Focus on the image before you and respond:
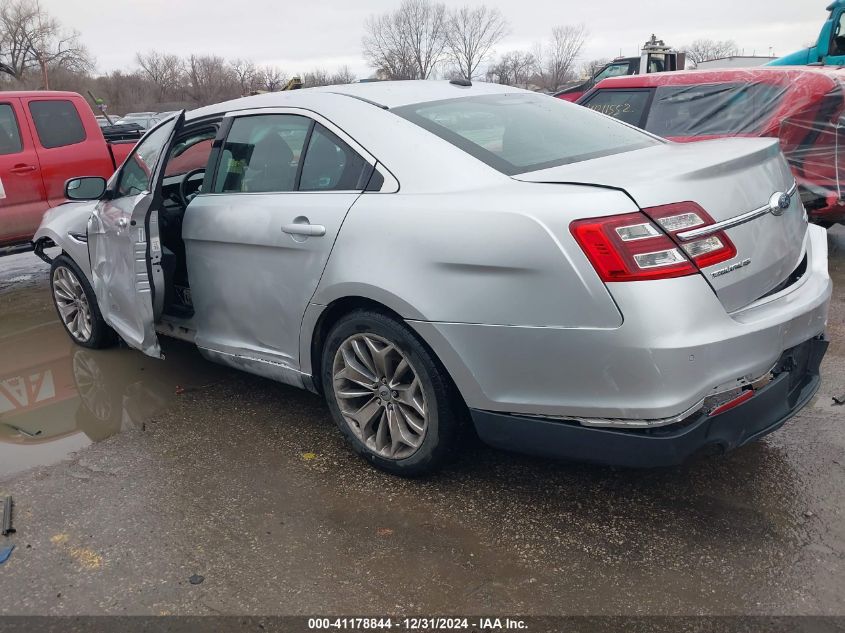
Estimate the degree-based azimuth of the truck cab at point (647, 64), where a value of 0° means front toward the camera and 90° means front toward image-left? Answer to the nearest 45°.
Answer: approximately 90°

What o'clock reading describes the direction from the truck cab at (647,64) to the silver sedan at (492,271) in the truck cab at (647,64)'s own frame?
The silver sedan is roughly at 9 o'clock from the truck cab.

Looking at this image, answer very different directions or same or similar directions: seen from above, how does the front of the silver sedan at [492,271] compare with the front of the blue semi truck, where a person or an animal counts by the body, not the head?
same or similar directions

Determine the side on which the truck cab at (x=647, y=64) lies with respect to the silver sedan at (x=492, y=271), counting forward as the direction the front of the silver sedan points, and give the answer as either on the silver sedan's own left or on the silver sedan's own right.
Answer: on the silver sedan's own right

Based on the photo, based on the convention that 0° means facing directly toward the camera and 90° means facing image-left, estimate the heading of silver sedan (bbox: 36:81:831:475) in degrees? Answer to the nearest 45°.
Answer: approximately 135°

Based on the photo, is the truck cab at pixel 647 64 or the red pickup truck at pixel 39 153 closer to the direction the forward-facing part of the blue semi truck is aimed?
the truck cab

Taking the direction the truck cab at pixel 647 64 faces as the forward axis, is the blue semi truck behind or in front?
behind

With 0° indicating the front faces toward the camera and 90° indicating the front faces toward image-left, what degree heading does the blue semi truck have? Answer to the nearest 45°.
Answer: approximately 90°

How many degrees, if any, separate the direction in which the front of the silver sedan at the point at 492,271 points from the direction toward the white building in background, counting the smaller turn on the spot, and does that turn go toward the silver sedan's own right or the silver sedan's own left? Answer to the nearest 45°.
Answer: approximately 90° to the silver sedan's own right

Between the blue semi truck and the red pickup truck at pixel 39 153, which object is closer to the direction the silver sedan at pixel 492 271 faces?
the red pickup truck

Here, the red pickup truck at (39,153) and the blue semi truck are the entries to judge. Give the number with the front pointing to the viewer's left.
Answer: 2

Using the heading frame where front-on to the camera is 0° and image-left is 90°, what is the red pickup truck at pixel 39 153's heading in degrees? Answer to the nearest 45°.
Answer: approximately 90°

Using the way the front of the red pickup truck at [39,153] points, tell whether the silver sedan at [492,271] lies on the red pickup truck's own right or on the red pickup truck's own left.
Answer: on the red pickup truck's own left

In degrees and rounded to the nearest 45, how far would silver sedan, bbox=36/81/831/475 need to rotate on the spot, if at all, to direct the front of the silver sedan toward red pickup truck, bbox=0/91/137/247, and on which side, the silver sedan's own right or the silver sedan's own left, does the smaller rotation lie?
0° — it already faces it

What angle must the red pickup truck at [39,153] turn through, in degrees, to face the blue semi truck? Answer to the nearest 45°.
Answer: approximately 180°
